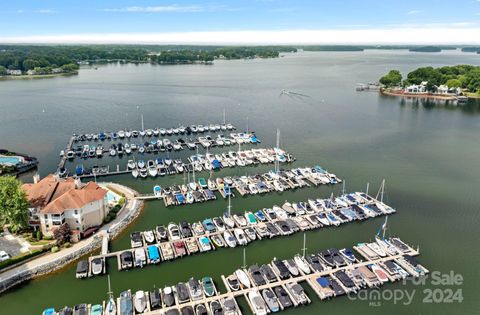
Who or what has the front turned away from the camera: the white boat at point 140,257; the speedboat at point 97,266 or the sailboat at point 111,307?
the sailboat

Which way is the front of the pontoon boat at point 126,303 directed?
away from the camera

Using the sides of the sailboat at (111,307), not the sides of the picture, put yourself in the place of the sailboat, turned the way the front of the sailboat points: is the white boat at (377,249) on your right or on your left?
on your right

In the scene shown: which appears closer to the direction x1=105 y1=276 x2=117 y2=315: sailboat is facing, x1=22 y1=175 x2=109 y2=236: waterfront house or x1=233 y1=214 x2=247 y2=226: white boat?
the waterfront house

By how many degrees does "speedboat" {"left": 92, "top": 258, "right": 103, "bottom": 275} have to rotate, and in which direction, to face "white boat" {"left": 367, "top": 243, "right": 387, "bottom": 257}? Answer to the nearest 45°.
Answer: approximately 90° to its left

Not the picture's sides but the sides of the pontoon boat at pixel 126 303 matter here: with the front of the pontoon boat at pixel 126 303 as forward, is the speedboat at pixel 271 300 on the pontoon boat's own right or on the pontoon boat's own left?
on the pontoon boat's own right
